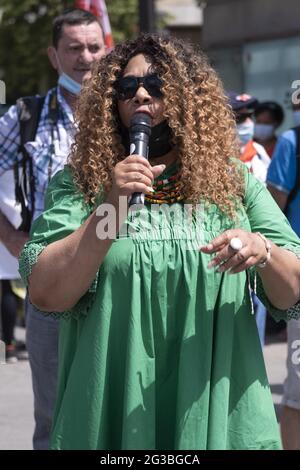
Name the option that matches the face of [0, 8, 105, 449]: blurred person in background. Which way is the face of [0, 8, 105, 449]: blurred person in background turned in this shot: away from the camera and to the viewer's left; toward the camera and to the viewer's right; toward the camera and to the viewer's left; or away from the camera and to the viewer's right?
toward the camera and to the viewer's right

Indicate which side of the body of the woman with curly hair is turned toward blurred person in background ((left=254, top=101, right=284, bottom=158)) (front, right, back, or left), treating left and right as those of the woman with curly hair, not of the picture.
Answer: back

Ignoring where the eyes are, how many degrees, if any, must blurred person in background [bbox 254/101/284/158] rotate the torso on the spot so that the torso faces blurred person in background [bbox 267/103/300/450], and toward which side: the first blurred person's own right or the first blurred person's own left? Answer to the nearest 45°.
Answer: approximately 45° to the first blurred person's own left

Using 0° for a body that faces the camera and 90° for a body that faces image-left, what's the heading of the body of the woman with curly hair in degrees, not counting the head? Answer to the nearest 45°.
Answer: approximately 0°

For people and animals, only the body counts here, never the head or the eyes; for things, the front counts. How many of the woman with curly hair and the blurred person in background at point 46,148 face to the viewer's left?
0

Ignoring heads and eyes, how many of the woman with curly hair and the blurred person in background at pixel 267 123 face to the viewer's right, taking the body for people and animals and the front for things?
0
